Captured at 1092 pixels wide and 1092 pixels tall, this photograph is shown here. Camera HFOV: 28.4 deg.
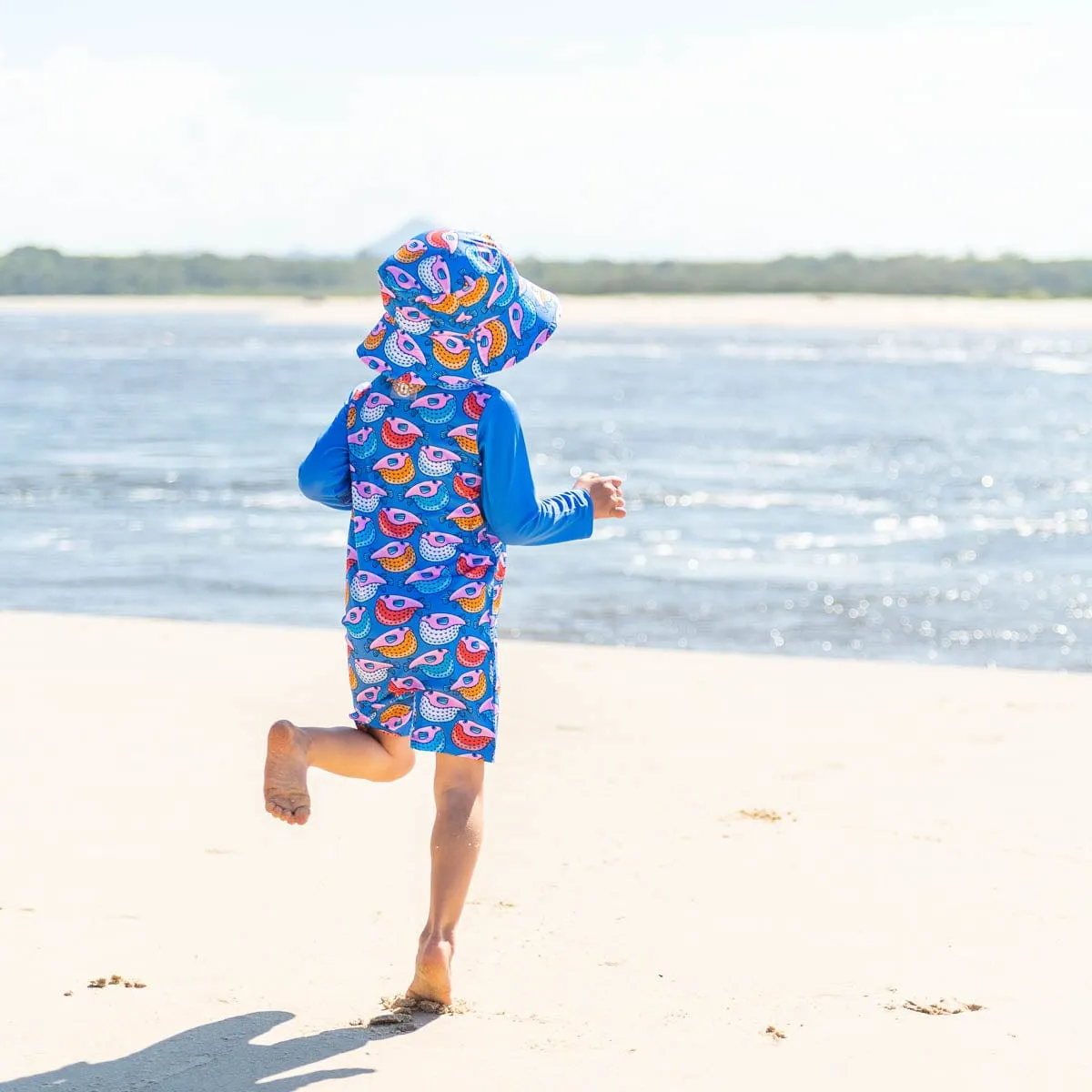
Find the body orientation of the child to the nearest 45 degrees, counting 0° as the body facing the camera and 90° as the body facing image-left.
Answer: approximately 225°
